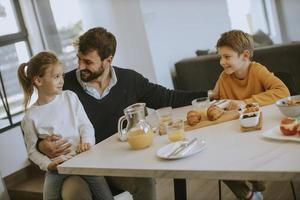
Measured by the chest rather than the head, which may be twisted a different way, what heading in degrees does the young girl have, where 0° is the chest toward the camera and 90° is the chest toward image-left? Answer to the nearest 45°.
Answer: approximately 315°

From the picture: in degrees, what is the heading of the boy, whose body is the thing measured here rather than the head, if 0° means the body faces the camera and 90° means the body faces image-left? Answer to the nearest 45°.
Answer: approximately 45°

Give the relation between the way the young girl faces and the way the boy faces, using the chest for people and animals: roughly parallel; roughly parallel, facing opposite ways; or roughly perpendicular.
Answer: roughly perpendicular

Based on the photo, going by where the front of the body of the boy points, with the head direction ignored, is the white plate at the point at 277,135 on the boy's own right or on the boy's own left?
on the boy's own left
